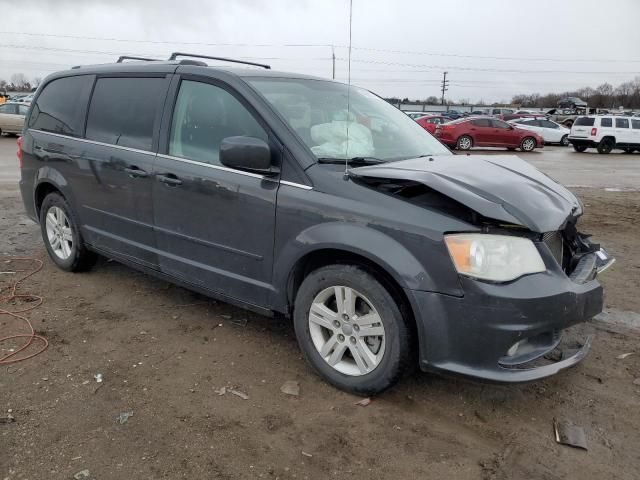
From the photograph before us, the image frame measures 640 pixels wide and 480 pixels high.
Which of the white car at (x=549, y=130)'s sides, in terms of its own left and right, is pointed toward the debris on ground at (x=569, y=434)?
right

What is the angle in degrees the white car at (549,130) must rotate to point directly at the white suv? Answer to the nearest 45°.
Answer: approximately 45° to its right

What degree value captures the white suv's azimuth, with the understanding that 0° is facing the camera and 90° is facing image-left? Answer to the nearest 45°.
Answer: approximately 225°

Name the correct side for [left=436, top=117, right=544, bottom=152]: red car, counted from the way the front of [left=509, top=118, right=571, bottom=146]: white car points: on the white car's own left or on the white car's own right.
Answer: on the white car's own right

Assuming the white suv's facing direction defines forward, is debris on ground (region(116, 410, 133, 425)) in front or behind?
behind

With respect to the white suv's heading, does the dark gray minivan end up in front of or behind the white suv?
behind

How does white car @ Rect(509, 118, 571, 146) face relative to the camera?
to the viewer's right

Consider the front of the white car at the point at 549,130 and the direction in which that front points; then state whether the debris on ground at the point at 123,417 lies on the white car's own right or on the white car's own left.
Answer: on the white car's own right

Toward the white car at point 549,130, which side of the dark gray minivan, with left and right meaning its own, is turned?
left

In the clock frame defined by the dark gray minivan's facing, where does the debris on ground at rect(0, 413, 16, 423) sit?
The debris on ground is roughly at 4 o'clock from the dark gray minivan.

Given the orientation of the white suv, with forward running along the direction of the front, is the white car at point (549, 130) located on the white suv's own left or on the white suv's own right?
on the white suv's own left

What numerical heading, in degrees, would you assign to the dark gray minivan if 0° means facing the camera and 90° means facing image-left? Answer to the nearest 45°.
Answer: approximately 315°

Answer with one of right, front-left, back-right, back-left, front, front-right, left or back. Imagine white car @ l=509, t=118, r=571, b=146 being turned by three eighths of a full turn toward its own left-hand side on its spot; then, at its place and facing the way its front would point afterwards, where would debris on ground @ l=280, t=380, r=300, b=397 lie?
back-left
